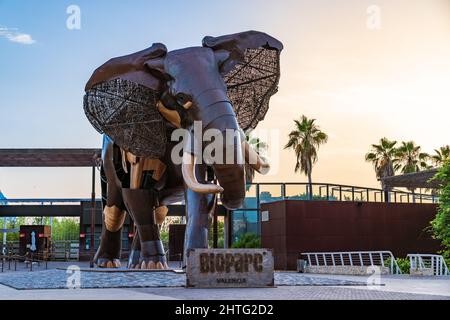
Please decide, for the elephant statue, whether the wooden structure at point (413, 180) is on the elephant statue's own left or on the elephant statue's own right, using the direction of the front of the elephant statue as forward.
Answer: on the elephant statue's own left

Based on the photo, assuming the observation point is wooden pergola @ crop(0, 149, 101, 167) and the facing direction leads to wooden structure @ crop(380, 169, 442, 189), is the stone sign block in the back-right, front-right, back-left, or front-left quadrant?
front-right

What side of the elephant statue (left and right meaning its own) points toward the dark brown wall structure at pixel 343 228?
left

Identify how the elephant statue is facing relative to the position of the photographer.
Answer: facing the viewer and to the right of the viewer

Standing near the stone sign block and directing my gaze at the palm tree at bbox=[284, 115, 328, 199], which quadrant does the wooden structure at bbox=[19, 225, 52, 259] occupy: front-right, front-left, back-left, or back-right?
front-left

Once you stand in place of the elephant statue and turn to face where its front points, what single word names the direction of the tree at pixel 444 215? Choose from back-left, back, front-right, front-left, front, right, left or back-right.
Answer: left

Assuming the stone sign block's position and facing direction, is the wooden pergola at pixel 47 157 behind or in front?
behind

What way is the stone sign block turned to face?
toward the camera

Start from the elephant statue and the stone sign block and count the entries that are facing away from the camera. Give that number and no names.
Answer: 0
